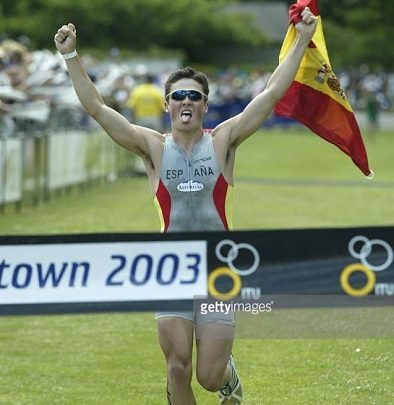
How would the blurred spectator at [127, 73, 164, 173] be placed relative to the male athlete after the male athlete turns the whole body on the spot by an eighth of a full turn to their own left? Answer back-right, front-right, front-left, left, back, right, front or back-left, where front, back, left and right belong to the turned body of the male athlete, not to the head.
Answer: back-left

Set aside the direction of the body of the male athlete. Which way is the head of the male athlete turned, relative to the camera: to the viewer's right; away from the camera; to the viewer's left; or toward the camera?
toward the camera

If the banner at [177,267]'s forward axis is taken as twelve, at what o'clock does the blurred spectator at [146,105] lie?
The blurred spectator is roughly at 6 o'clock from the banner.

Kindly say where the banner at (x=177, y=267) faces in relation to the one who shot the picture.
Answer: facing the viewer

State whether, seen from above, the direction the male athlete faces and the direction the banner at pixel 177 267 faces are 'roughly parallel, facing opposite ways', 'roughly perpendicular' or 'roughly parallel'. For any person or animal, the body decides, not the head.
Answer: roughly parallel

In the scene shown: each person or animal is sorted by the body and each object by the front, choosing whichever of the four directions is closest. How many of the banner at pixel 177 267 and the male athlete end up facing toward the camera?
2
